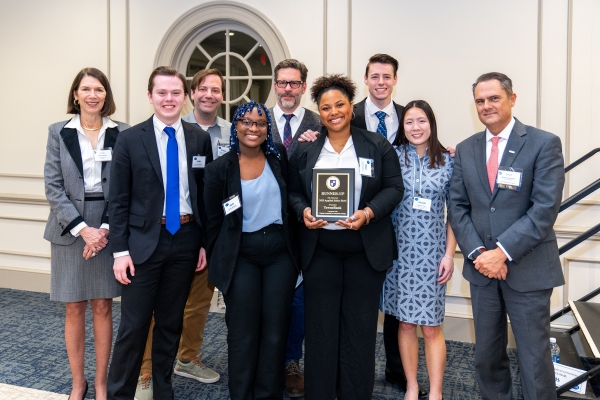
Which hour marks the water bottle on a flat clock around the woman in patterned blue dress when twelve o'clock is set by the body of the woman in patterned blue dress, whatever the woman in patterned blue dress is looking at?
The water bottle is roughly at 8 o'clock from the woman in patterned blue dress.

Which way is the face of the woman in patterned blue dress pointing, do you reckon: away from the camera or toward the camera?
toward the camera

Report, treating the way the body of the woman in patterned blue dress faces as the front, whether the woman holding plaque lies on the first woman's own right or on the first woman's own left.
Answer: on the first woman's own right

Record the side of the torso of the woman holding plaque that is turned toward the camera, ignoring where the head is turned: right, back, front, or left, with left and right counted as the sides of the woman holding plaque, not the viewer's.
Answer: front

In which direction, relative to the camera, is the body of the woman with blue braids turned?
toward the camera

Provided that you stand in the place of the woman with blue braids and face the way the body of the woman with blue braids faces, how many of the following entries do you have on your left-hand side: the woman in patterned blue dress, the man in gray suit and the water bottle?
3

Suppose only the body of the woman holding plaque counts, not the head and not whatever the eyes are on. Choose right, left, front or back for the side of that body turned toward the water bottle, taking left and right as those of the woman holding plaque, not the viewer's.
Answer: left

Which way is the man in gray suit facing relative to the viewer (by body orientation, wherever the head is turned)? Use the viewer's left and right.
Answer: facing the viewer and to the left of the viewer

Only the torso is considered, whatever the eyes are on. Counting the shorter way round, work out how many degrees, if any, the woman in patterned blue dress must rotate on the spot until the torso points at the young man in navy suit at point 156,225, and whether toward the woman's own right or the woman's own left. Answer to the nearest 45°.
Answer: approximately 90° to the woman's own right

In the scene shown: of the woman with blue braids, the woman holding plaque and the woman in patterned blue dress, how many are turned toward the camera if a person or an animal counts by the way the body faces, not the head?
3

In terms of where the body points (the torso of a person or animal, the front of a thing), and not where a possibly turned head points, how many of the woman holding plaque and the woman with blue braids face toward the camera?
2

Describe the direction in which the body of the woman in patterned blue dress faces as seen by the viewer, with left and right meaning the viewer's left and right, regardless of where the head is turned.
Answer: facing the viewer
